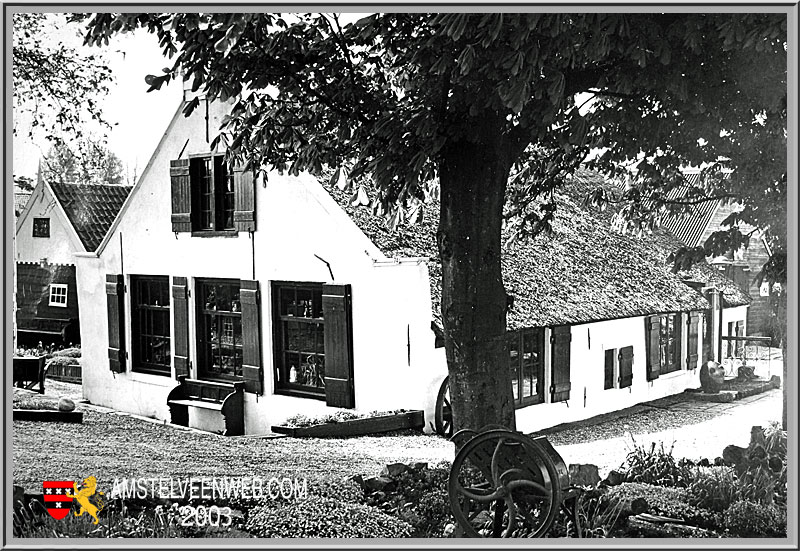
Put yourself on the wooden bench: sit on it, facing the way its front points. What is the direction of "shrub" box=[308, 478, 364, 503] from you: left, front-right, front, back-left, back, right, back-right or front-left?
left

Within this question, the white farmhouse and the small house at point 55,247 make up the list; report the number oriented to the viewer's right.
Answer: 0

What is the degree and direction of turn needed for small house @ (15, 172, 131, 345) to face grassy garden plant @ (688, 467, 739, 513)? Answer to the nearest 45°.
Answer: approximately 90° to its left

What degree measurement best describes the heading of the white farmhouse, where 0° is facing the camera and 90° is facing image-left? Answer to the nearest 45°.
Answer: approximately 45°

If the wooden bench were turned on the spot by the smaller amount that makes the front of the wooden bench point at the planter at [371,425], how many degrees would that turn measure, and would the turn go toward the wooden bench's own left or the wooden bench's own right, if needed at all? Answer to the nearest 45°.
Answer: approximately 90° to the wooden bench's own left

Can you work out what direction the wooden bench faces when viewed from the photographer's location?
facing the viewer and to the left of the viewer

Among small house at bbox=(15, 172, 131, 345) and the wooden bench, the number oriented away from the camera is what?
0
